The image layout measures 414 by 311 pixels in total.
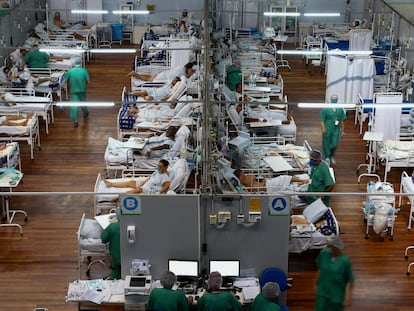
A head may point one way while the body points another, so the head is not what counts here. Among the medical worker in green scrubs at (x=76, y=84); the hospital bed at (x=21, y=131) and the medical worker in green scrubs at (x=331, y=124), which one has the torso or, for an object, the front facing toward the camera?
the medical worker in green scrubs at (x=331, y=124)

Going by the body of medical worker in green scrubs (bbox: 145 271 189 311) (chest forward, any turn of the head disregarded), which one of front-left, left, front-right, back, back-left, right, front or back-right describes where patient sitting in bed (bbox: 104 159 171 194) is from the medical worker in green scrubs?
front

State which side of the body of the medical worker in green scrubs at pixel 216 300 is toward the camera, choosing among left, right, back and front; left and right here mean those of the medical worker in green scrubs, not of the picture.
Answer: back

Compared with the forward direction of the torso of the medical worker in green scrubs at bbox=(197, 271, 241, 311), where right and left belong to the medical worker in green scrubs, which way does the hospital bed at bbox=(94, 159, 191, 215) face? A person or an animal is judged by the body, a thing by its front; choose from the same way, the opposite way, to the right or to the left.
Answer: to the left

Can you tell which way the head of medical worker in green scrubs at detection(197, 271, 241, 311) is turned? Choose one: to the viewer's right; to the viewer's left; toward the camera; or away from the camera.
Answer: away from the camera

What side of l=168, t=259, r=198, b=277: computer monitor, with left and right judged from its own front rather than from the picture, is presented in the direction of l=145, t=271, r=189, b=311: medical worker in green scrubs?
front

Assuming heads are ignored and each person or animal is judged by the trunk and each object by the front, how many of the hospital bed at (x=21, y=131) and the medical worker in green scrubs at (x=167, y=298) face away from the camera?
1

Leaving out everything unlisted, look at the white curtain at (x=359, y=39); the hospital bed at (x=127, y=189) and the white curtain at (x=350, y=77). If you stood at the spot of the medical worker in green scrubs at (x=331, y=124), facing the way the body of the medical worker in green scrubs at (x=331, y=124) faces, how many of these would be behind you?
2

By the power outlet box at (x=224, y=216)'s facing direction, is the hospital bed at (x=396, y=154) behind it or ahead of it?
behind

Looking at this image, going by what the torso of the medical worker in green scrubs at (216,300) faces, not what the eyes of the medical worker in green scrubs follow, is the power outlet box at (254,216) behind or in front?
in front

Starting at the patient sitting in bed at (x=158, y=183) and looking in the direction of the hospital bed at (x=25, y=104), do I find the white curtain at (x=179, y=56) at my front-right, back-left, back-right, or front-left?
front-right

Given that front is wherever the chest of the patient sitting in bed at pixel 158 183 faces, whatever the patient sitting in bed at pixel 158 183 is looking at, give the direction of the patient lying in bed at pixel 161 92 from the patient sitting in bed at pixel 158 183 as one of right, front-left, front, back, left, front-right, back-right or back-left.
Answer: right

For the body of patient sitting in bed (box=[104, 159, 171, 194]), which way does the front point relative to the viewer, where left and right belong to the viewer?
facing to the left of the viewer

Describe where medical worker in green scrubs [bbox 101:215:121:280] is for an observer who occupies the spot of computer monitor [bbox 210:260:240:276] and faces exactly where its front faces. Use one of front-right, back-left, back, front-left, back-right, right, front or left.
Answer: right

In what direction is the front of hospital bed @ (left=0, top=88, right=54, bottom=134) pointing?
to the viewer's right

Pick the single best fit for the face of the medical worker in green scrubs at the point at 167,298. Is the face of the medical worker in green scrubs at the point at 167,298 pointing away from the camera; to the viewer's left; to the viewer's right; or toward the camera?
away from the camera

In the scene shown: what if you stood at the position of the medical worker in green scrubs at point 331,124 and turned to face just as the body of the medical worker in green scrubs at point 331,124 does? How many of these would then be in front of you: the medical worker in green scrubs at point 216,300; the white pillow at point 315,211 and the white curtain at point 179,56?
2

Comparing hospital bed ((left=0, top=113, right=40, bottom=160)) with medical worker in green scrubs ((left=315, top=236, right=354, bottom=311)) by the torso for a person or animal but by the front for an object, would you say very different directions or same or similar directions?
very different directions

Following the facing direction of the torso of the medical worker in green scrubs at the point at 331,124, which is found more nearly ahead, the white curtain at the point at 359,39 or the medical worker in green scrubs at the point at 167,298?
the medical worker in green scrubs

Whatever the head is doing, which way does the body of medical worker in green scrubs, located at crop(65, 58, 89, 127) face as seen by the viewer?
away from the camera

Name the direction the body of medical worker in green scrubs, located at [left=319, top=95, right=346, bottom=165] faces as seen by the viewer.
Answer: toward the camera

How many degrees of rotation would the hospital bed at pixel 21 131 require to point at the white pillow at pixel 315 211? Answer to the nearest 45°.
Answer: approximately 45° to its right

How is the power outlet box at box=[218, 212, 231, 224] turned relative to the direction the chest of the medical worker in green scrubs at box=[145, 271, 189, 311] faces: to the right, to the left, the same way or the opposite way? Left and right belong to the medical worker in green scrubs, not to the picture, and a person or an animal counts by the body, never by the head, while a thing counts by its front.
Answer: the opposite way
